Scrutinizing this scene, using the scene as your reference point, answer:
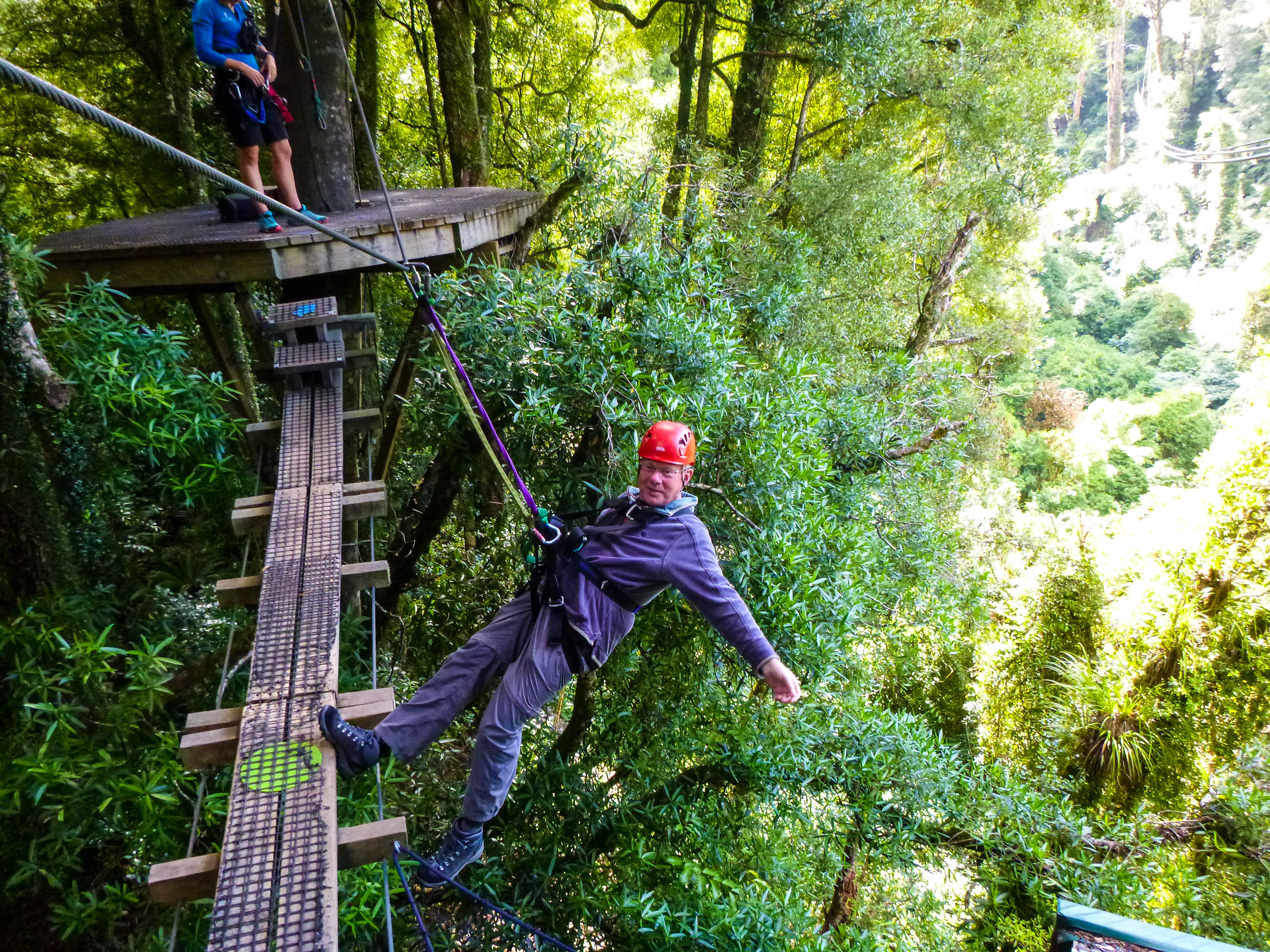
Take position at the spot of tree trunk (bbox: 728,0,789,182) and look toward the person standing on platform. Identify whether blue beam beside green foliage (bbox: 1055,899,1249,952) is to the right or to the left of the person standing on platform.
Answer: left

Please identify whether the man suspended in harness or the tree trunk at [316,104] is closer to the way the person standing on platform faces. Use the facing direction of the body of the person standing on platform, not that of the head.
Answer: the man suspended in harness

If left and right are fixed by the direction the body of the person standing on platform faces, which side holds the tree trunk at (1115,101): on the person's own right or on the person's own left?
on the person's own left

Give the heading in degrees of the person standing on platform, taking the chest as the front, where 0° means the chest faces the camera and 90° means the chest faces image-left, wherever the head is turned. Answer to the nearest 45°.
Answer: approximately 315°

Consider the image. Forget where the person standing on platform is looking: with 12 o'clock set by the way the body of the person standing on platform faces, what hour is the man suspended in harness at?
The man suspended in harness is roughly at 1 o'clock from the person standing on platform.

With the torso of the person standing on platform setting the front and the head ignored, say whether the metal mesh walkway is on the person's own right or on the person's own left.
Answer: on the person's own right

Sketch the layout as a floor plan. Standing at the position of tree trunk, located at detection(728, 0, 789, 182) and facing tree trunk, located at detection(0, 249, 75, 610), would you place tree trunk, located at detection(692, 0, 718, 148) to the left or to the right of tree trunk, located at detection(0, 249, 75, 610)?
right

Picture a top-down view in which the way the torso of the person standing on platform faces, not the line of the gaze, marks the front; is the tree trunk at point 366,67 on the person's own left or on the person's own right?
on the person's own left

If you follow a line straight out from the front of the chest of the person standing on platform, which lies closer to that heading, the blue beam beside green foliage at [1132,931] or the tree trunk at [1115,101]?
the blue beam beside green foliage

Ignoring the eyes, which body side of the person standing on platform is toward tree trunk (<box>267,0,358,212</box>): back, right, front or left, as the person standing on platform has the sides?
left
